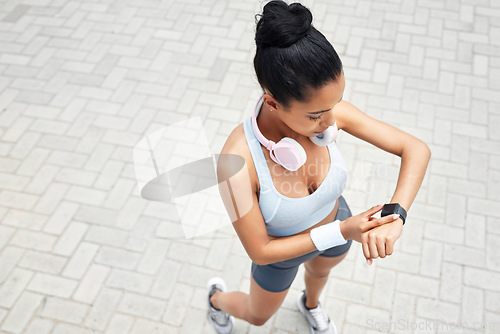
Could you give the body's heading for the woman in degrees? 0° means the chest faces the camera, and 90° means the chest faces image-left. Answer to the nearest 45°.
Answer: approximately 315°

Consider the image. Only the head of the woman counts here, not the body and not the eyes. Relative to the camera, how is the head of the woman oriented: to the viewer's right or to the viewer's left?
to the viewer's right
